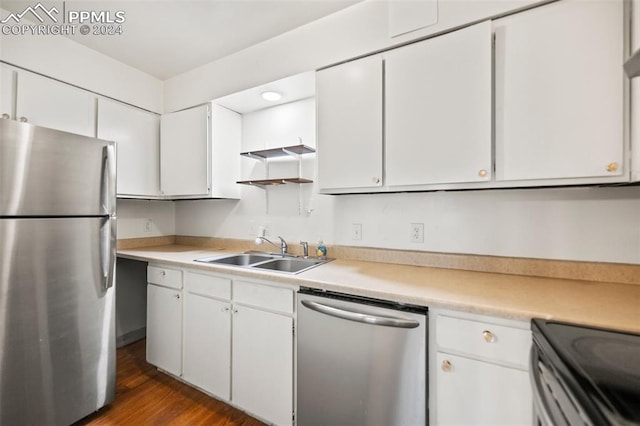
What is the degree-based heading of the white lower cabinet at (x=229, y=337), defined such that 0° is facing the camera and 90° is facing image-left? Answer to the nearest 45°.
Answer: approximately 45°

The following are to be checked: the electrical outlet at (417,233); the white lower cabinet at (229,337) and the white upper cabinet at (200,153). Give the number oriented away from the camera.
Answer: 0

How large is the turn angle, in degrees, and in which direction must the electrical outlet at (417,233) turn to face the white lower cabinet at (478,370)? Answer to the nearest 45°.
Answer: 0° — it already faces it

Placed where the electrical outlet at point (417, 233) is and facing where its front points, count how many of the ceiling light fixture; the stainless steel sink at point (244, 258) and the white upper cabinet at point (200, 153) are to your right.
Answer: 3

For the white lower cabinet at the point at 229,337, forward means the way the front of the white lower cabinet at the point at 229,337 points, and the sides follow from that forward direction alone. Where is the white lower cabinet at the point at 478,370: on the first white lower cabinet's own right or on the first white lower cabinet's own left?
on the first white lower cabinet's own left

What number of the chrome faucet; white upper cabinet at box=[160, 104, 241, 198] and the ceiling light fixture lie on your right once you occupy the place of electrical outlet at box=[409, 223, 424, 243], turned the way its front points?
3

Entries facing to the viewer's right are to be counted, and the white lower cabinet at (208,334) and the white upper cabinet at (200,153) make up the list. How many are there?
0

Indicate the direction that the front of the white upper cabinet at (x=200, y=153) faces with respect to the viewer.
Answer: facing the viewer and to the left of the viewer

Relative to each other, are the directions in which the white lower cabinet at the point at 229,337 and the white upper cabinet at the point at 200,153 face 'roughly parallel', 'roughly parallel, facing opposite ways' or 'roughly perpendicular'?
roughly parallel

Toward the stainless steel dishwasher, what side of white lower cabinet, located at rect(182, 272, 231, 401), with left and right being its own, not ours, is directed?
left

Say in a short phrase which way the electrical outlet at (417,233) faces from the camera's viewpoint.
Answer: facing the viewer

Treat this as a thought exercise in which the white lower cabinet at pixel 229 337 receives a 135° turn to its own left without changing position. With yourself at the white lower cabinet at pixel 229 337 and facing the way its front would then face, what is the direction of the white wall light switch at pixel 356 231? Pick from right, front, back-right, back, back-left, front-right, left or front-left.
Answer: front

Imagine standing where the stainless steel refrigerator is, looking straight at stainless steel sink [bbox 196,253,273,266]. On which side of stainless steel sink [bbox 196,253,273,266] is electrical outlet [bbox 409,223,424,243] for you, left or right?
right

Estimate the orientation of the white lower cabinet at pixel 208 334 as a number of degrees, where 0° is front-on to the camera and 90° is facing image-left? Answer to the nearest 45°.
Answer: approximately 45°
